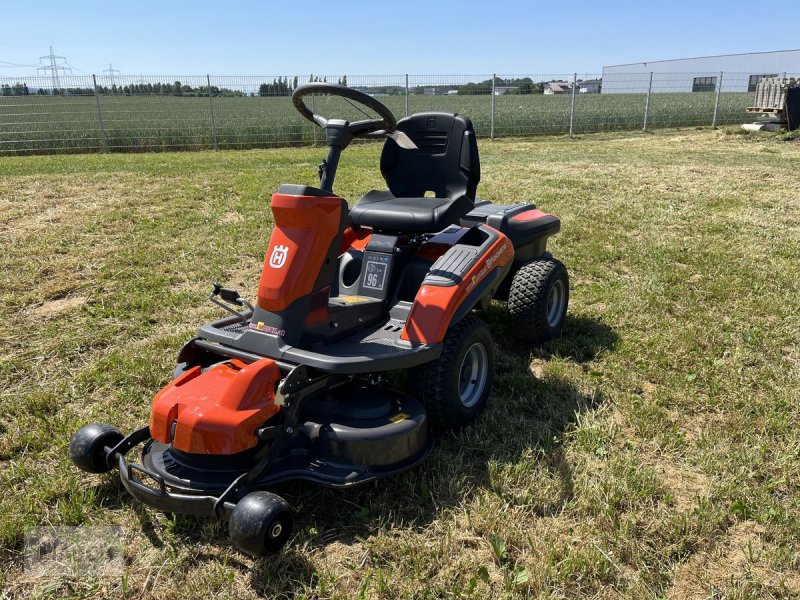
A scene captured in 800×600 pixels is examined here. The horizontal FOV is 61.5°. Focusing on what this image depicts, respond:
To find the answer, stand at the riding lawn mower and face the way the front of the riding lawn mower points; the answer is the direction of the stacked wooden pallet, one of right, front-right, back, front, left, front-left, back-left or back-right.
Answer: back

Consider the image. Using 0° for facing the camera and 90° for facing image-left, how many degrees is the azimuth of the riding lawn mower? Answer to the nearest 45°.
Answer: approximately 45°

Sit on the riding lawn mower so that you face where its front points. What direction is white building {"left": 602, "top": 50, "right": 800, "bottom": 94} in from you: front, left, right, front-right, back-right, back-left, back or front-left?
back

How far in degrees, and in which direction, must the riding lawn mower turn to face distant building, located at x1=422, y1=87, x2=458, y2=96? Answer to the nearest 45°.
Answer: approximately 135° to its right

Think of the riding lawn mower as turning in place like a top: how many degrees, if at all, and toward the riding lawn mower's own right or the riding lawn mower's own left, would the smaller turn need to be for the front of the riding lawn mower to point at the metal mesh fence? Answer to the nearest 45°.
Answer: approximately 135° to the riding lawn mower's own right

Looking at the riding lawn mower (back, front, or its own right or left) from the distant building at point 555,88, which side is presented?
back

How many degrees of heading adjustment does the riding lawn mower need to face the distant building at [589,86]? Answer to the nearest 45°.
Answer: approximately 180°
